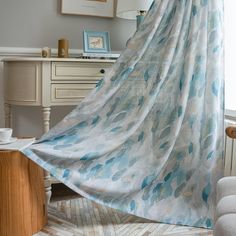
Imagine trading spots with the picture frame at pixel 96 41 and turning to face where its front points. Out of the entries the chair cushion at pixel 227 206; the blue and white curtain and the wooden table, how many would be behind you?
0

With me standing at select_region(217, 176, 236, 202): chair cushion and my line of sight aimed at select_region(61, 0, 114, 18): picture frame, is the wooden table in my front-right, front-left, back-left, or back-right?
front-left

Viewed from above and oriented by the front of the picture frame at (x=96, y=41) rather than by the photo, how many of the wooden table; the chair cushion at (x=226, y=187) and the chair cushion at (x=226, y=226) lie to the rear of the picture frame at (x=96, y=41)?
0

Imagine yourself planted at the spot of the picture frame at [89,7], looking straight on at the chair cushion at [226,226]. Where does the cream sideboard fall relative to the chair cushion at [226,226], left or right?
right

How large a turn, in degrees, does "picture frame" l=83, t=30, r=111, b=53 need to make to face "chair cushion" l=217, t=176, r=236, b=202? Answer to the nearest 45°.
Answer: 0° — it already faces it

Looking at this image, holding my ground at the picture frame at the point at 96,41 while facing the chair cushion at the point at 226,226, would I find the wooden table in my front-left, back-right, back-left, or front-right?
front-right

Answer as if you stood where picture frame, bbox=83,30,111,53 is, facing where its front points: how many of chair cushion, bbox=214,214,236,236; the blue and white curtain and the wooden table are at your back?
0

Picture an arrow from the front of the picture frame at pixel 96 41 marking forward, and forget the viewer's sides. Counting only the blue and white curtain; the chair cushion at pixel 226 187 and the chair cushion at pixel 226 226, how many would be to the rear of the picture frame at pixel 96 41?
0

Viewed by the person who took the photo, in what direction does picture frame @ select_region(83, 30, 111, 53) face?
facing the viewer

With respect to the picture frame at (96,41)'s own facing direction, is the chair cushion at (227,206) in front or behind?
in front

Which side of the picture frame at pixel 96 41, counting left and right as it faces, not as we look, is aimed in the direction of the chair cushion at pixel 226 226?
front
